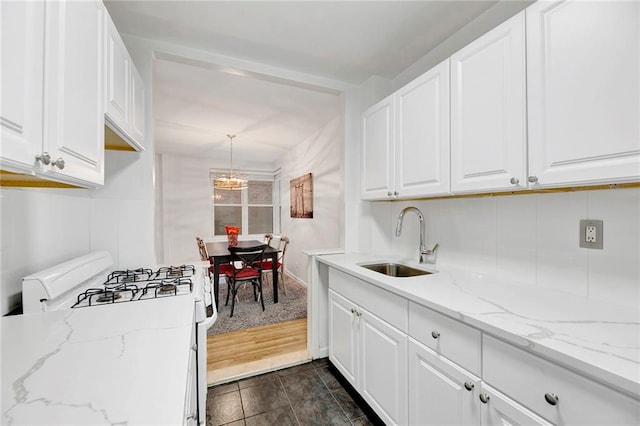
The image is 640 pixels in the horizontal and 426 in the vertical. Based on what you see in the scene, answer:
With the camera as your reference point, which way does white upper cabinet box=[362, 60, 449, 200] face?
facing the viewer and to the left of the viewer

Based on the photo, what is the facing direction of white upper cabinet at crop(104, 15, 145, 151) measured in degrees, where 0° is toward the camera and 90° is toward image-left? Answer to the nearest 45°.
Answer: approximately 270°

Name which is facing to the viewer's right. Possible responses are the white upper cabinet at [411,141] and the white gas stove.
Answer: the white gas stove

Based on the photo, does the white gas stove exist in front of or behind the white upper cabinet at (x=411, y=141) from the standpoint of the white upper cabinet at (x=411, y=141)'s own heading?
in front

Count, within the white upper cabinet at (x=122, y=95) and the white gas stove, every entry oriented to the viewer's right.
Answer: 2

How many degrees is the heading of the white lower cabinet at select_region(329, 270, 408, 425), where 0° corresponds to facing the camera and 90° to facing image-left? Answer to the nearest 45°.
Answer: approximately 45°

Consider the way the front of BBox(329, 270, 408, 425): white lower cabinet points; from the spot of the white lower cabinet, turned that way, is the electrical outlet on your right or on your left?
on your left

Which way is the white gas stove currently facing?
to the viewer's right

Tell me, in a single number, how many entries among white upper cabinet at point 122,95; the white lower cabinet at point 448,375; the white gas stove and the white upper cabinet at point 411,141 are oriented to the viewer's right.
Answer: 2

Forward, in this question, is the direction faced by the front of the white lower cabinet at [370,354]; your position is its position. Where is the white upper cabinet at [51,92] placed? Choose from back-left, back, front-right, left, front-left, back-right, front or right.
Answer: front

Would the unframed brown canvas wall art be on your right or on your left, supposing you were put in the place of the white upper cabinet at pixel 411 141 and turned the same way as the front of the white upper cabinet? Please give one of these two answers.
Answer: on your right

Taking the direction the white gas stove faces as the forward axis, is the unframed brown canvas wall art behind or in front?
in front

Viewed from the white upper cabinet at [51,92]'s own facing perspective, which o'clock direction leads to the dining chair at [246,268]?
The dining chair is roughly at 9 o'clock from the white upper cabinet.

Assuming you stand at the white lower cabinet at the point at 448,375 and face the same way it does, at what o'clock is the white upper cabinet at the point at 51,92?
The white upper cabinet is roughly at 12 o'clock from the white lower cabinet.
